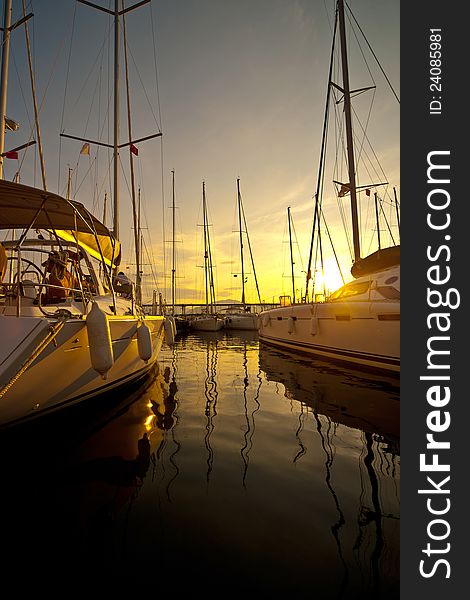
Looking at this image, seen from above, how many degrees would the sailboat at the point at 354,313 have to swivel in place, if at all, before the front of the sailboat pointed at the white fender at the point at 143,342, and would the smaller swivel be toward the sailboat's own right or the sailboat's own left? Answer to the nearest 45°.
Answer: approximately 90° to the sailboat's own left

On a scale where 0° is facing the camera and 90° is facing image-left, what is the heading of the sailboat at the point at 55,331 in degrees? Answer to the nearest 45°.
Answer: approximately 225°

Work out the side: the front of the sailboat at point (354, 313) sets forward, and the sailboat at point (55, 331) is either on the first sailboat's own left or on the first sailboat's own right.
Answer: on the first sailboat's own left

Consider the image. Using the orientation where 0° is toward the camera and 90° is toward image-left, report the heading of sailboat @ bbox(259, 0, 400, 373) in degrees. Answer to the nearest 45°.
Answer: approximately 135°
